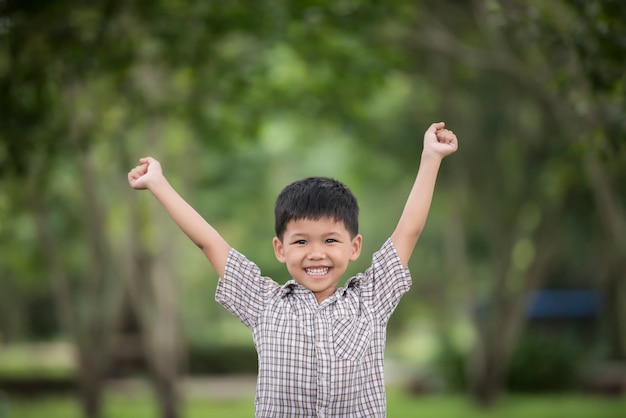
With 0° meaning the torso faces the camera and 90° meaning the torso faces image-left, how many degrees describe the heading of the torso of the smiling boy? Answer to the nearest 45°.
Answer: approximately 0°

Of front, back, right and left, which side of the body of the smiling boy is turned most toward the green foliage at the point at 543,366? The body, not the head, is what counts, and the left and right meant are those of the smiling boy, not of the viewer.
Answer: back
